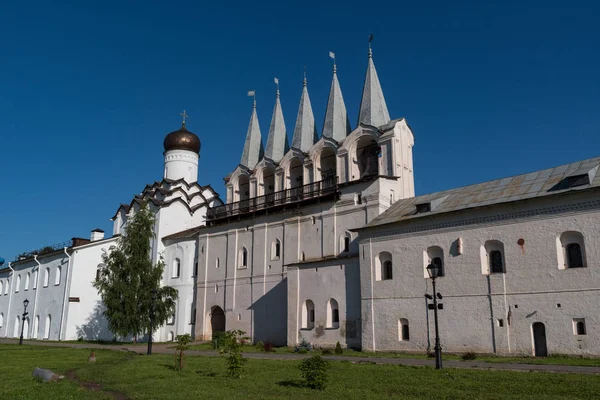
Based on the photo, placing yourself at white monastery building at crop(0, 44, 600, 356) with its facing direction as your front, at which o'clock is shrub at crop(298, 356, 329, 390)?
The shrub is roughly at 11 o'clock from the white monastery building.

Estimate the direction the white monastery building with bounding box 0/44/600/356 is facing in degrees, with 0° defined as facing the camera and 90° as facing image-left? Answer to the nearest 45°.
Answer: approximately 45°
